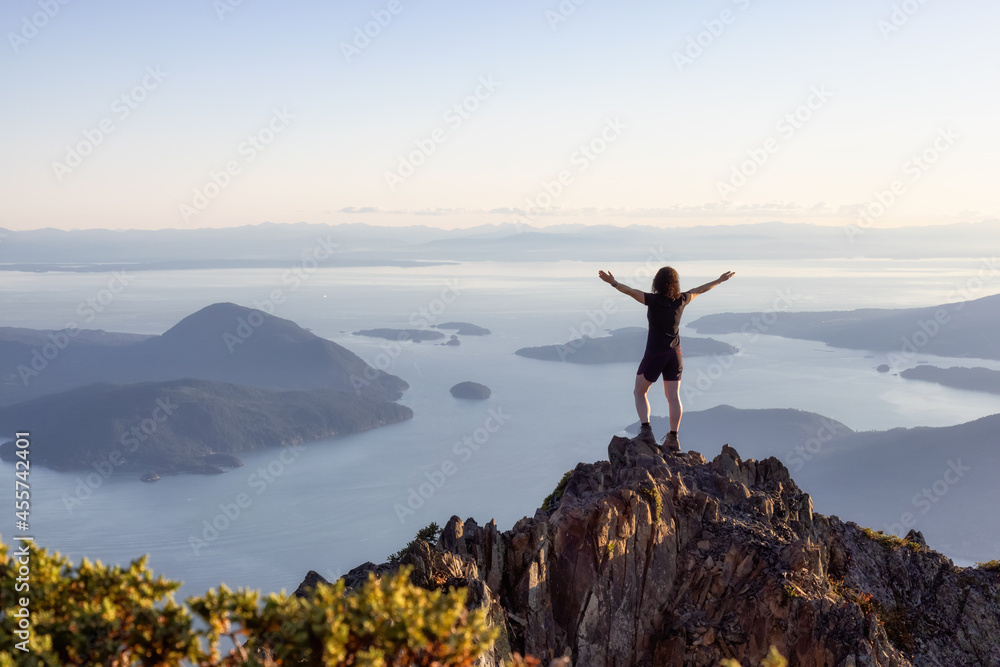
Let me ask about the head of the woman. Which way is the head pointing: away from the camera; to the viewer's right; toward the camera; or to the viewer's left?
away from the camera

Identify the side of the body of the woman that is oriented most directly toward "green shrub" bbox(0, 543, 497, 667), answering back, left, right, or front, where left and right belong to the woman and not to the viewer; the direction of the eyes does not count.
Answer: back

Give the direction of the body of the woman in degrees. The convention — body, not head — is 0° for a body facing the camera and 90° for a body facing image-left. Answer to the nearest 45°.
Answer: approximately 180°
